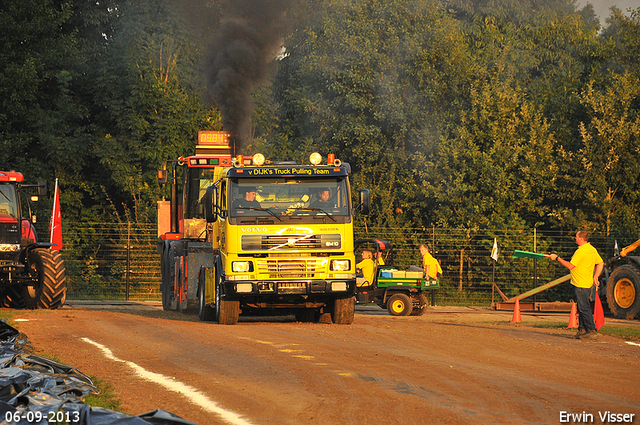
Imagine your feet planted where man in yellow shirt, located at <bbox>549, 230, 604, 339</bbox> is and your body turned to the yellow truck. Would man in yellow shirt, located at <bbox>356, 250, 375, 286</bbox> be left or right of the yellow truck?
right

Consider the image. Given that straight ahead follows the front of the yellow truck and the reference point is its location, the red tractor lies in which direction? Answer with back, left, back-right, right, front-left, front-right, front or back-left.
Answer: back-right

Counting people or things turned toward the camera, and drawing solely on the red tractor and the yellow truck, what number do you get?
2

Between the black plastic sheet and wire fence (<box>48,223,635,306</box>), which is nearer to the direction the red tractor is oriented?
the black plastic sheet

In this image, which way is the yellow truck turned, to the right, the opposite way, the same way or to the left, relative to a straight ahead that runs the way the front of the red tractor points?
the same way

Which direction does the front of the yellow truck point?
toward the camera

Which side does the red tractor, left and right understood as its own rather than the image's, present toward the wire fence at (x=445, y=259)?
left

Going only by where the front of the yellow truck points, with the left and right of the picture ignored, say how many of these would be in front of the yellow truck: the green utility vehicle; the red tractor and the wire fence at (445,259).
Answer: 0

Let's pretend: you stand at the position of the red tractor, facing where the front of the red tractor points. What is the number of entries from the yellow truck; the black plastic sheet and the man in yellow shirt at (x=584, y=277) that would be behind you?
0

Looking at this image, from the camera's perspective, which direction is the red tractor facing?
toward the camera

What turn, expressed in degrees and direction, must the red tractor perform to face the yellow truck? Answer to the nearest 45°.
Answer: approximately 45° to its left
